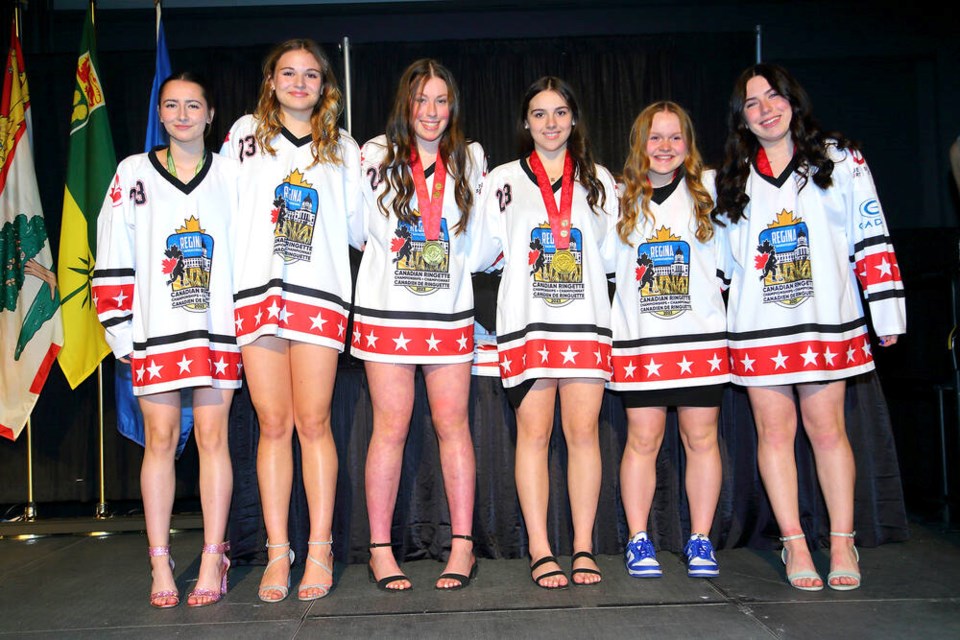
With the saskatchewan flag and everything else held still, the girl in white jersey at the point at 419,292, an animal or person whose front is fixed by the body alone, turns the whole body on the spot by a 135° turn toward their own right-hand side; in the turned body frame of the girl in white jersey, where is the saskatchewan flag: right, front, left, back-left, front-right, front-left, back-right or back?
front

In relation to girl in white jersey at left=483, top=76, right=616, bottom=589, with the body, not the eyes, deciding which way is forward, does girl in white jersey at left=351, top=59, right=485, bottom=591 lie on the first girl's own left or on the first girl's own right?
on the first girl's own right

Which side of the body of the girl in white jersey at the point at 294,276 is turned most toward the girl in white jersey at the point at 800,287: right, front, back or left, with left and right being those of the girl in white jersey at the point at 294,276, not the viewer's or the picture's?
left

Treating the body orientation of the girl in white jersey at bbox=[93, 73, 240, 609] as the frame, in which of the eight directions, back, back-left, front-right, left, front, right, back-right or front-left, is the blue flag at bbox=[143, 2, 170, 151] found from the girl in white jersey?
back

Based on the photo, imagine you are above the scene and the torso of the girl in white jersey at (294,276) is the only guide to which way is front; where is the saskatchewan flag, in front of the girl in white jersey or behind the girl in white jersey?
behind

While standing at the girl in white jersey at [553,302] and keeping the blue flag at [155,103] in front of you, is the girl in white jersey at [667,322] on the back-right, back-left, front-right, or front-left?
back-right

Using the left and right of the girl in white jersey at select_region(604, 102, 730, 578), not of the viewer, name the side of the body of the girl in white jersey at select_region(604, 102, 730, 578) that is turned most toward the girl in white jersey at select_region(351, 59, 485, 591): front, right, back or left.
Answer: right

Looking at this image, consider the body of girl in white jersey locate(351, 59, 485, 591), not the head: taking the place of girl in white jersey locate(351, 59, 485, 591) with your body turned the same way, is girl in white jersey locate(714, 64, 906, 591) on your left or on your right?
on your left

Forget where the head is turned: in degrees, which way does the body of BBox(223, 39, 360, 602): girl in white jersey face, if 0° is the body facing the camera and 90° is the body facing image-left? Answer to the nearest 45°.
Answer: approximately 0°
